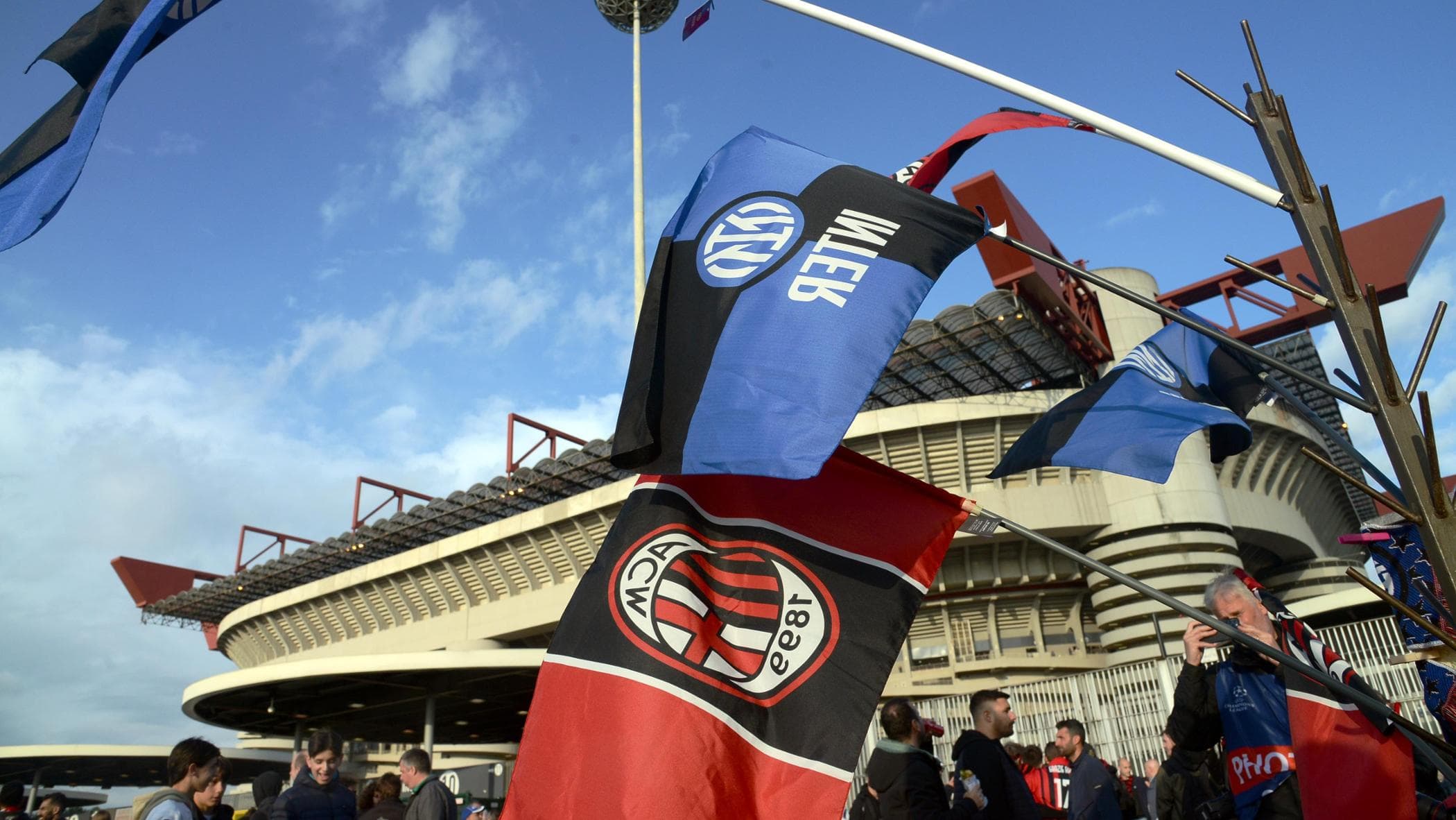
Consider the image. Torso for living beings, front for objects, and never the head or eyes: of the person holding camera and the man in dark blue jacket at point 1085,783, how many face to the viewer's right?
0

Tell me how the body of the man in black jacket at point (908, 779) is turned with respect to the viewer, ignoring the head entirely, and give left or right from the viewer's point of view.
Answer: facing away from the viewer and to the right of the viewer

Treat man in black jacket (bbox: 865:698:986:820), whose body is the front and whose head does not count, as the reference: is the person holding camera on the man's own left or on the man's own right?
on the man's own right

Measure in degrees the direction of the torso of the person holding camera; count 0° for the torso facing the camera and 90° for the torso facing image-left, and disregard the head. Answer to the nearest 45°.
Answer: approximately 45°

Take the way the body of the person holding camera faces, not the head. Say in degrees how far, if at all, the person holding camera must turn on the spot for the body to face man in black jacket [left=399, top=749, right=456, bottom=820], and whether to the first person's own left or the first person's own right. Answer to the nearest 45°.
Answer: approximately 45° to the first person's own right
